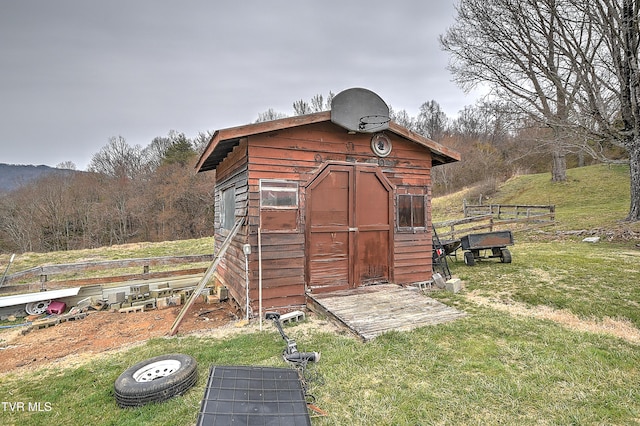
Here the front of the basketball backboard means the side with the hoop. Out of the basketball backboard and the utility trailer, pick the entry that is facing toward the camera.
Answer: the basketball backboard

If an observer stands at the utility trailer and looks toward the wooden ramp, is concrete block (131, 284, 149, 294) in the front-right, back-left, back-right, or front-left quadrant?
front-right

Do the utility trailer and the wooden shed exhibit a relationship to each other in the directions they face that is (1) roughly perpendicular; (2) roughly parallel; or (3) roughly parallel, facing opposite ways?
roughly perpendicular

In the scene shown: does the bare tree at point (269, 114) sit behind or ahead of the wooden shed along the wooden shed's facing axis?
behind

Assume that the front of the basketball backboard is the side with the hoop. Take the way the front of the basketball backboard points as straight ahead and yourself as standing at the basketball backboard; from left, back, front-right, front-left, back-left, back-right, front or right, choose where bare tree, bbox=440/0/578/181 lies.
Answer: back-left

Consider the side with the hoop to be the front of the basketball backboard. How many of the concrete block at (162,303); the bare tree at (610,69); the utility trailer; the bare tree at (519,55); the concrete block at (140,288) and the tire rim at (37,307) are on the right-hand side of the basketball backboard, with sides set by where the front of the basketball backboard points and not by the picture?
3

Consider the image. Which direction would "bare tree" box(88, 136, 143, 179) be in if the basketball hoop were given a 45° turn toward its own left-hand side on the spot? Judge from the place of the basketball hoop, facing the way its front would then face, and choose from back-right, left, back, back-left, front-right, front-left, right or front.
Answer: back
